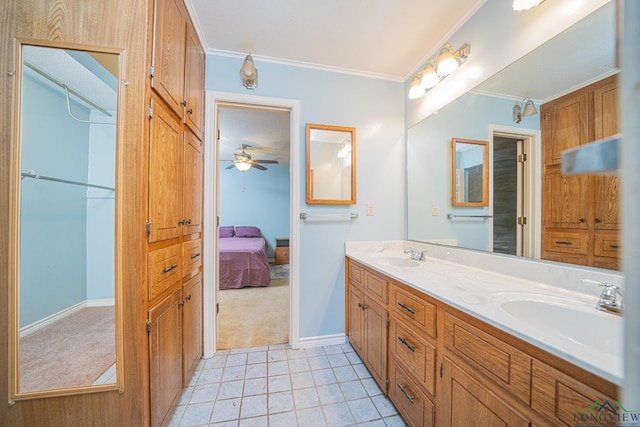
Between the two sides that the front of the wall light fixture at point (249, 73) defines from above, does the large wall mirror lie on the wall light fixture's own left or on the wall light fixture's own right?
on the wall light fixture's own left

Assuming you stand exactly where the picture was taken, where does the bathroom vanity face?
facing the viewer and to the left of the viewer

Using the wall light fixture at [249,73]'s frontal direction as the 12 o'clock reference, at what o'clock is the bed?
The bed is roughly at 6 o'clock from the wall light fixture.

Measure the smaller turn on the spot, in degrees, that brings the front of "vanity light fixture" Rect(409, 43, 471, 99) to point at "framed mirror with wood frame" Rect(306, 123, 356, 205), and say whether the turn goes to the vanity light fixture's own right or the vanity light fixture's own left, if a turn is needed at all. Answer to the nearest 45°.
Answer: approximately 45° to the vanity light fixture's own right

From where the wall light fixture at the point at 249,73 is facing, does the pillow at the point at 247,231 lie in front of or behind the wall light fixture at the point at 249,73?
behind

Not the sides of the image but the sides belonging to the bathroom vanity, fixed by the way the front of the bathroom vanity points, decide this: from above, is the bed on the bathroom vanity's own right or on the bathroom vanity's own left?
on the bathroom vanity's own right

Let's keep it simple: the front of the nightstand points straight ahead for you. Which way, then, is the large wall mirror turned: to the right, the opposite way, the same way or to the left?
to the right
